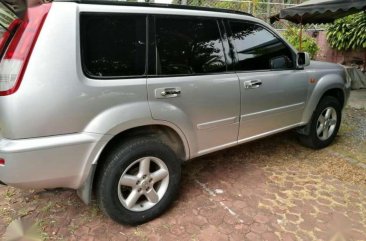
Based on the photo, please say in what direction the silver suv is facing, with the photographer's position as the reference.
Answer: facing away from the viewer and to the right of the viewer
